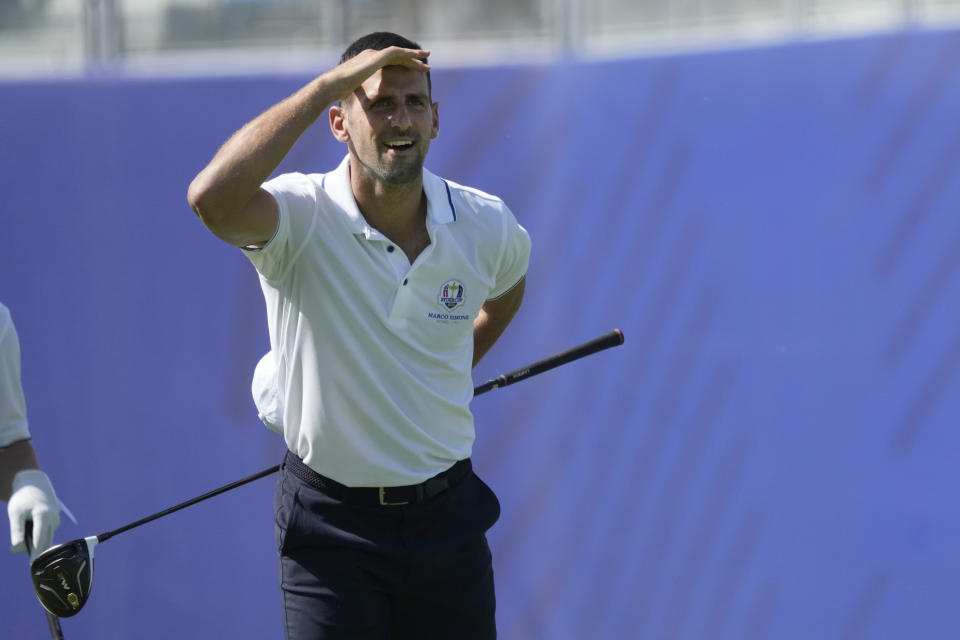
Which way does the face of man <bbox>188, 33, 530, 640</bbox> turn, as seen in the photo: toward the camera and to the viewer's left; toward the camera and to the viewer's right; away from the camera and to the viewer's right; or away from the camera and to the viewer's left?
toward the camera and to the viewer's right

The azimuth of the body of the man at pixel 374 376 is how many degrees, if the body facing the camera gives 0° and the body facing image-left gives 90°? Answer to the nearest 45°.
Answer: approximately 0°

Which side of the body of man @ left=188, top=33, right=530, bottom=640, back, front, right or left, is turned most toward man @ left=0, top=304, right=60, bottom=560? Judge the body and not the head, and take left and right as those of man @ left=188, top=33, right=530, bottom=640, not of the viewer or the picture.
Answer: right
